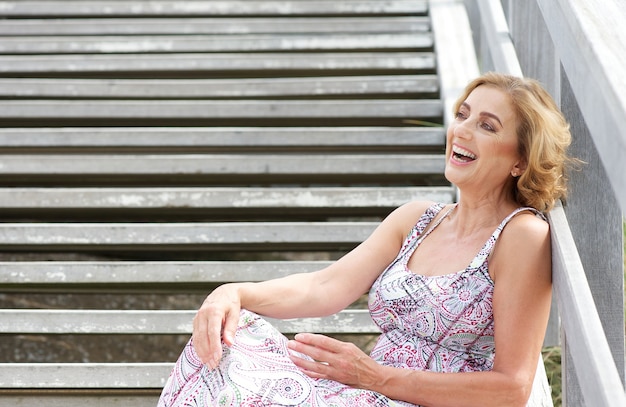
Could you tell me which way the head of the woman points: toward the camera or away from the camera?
toward the camera

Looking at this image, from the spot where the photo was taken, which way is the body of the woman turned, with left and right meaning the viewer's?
facing the viewer and to the left of the viewer
